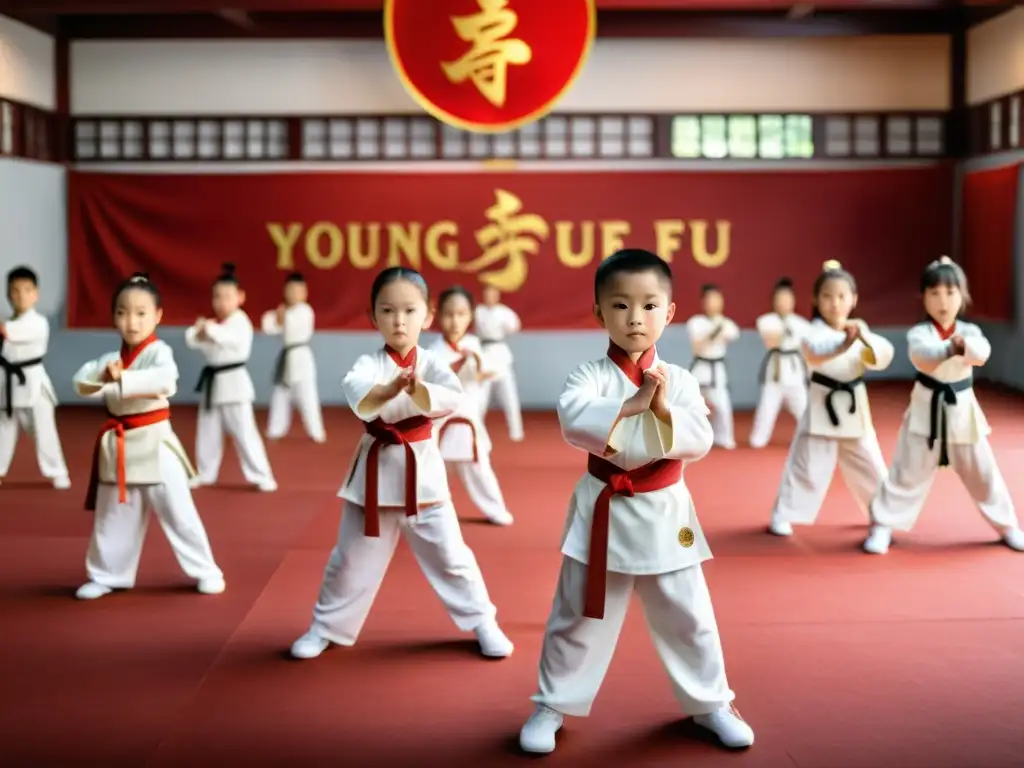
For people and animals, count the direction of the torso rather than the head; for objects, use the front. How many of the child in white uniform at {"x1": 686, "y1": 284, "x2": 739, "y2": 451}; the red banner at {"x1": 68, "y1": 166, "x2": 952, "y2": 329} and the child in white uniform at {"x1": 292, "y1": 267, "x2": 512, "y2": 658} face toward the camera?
3

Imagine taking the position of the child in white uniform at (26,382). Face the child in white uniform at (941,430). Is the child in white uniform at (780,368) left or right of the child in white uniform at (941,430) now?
left

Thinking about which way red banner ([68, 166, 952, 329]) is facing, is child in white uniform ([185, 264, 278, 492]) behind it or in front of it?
in front

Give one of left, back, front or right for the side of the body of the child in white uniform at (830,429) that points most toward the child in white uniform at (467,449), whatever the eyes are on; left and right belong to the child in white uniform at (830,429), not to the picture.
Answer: right

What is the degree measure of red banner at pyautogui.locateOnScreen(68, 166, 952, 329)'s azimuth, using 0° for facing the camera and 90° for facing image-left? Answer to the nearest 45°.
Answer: approximately 0°

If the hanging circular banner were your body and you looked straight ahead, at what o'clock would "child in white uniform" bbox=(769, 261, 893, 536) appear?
The child in white uniform is roughly at 11 o'clock from the hanging circular banner.
